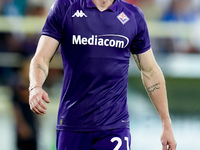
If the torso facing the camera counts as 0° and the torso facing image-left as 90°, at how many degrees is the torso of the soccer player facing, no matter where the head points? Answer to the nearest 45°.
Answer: approximately 0°
